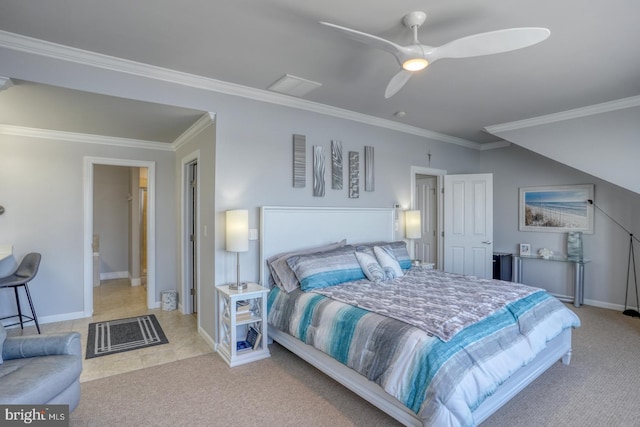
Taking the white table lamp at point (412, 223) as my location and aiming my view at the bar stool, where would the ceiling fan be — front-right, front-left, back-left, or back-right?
front-left

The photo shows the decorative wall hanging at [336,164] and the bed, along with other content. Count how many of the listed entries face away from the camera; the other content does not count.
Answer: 0

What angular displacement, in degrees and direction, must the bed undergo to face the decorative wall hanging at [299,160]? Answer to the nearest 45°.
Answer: approximately 180°

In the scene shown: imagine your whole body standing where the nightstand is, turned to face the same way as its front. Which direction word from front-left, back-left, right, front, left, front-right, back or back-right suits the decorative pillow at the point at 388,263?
front-left

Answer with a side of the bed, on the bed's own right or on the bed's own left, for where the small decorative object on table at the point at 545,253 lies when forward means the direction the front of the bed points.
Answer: on the bed's own left

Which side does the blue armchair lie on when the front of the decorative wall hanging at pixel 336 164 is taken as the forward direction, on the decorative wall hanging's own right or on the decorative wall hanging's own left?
on the decorative wall hanging's own right

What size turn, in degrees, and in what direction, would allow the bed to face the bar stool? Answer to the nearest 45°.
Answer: approximately 135° to its right

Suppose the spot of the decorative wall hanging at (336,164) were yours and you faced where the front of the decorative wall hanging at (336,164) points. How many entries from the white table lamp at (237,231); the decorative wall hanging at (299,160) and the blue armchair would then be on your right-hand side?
3

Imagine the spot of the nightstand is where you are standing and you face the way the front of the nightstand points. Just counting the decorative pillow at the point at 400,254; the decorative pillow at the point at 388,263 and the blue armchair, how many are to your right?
1

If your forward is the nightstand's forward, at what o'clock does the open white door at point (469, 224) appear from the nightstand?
The open white door is roughly at 10 o'clock from the nightstand.

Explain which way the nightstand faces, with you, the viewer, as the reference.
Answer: facing the viewer and to the right of the viewer

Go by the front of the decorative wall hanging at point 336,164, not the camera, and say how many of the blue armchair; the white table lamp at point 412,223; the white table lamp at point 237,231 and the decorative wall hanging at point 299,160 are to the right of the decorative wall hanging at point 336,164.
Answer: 3

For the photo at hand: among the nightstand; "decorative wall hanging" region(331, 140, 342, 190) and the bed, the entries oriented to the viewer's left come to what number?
0

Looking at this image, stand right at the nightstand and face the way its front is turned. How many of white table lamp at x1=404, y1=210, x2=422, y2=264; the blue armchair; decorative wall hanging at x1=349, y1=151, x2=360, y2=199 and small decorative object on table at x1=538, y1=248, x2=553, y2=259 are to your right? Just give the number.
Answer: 1
